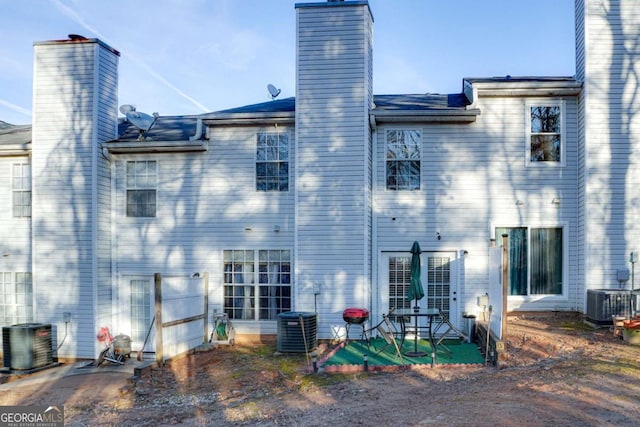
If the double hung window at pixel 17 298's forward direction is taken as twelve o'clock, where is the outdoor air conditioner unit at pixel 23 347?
The outdoor air conditioner unit is roughly at 12 o'clock from the double hung window.

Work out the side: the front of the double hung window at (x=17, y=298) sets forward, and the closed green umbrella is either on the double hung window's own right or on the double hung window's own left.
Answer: on the double hung window's own left

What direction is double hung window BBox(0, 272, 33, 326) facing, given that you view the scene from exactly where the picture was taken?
facing the viewer

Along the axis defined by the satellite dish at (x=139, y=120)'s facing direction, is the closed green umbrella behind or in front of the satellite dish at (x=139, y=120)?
in front

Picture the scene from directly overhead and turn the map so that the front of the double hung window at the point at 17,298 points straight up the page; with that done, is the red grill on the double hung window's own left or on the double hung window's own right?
on the double hung window's own left

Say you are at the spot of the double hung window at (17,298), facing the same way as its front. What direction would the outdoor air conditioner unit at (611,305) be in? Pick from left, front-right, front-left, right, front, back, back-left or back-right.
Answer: front-left

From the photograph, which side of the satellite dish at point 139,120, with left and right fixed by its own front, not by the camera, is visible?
right
